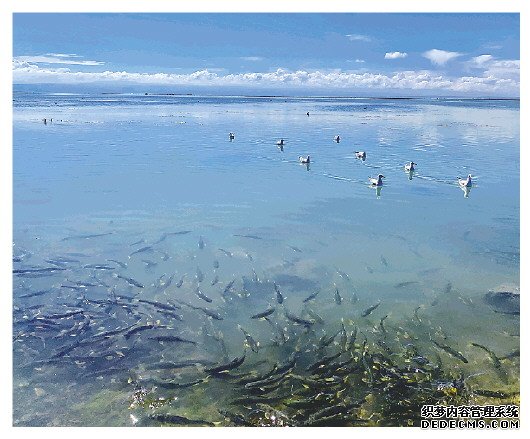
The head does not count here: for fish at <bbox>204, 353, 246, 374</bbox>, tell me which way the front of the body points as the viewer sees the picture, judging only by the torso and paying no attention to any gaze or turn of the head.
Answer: to the viewer's left

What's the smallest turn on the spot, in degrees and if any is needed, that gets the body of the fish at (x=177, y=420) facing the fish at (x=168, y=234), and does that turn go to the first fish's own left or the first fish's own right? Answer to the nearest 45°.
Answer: approximately 90° to the first fish's own right

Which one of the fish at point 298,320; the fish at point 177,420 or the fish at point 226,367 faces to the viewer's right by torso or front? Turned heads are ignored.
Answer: the fish at point 298,320

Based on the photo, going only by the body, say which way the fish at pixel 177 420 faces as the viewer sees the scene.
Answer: to the viewer's left

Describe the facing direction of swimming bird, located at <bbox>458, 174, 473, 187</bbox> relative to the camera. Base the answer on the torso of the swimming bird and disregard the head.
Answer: to the viewer's right

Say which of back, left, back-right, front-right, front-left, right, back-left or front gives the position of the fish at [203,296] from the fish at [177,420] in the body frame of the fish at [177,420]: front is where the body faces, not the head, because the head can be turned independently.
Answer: right

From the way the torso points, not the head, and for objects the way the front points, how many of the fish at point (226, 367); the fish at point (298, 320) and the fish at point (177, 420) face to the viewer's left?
2

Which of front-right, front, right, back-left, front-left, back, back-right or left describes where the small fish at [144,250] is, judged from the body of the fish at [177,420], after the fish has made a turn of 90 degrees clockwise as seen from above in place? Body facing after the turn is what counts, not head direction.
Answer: front
